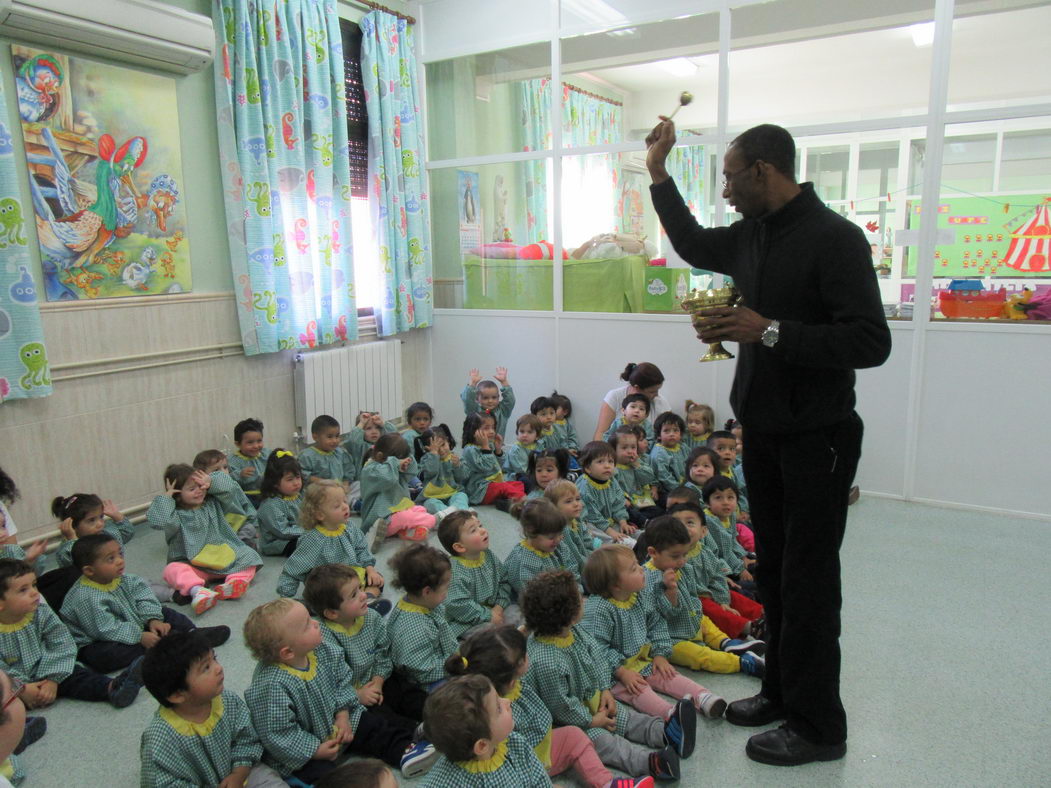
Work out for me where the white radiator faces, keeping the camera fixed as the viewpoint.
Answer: facing the viewer and to the right of the viewer

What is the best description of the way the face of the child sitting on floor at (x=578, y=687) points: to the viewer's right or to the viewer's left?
to the viewer's right

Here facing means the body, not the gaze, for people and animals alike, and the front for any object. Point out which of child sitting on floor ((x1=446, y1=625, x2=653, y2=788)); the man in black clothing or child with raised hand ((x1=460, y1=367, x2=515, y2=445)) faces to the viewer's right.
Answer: the child sitting on floor

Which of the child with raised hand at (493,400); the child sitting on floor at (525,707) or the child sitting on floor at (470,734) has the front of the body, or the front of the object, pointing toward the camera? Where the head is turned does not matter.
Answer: the child with raised hand

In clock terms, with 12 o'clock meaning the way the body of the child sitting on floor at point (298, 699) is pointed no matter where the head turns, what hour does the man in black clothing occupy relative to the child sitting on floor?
The man in black clothing is roughly at 11 o'clock from the child sitting on floor.

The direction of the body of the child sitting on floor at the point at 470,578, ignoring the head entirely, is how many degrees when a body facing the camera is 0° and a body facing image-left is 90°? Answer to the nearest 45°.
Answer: approximately 315°

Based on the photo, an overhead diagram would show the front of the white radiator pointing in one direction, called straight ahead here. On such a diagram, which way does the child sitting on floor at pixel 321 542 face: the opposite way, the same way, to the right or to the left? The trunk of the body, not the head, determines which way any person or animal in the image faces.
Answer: the same way

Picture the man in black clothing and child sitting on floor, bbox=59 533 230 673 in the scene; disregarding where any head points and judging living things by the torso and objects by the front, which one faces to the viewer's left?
the man in black clothing

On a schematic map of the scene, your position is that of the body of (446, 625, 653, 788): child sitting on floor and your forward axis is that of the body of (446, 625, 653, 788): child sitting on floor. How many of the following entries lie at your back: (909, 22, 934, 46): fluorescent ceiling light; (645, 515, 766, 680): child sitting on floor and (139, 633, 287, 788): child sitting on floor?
1

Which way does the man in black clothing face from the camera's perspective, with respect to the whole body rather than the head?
to the viewer's left

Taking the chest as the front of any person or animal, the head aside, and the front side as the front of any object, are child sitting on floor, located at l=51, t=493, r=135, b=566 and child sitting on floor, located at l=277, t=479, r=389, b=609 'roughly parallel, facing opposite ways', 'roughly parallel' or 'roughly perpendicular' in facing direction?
roughly parallel

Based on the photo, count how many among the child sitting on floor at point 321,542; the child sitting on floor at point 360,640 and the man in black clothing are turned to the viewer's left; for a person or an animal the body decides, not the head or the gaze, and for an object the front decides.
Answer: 1

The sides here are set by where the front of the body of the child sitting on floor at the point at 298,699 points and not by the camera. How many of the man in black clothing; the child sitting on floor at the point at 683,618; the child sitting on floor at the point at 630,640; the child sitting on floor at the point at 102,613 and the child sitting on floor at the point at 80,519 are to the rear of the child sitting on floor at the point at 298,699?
2
